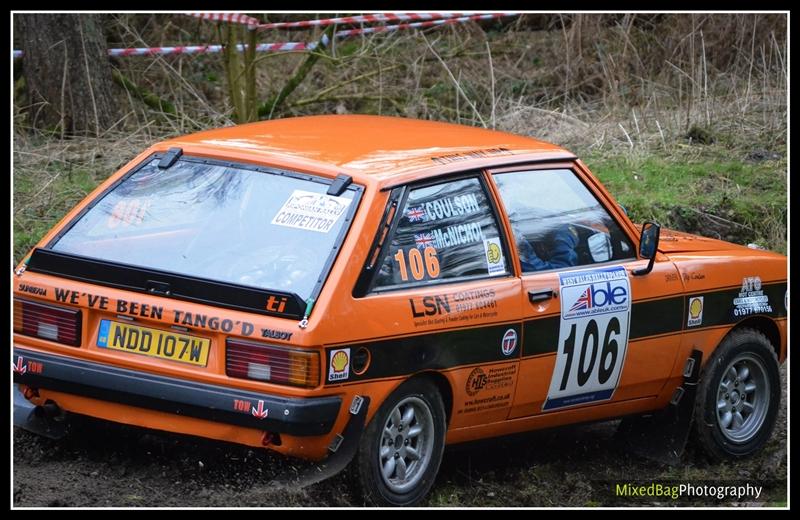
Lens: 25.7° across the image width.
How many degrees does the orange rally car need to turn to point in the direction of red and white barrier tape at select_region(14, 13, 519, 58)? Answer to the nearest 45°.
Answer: approximately 45° to its left

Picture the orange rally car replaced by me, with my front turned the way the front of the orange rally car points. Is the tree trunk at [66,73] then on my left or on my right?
on my left

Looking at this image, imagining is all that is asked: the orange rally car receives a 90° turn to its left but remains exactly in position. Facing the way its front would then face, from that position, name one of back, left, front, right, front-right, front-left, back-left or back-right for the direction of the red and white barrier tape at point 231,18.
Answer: front-right

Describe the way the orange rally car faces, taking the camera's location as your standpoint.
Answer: facing away from the viewer and to the right of the viewer
